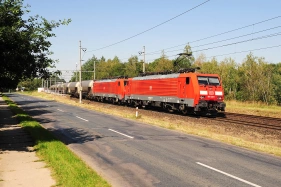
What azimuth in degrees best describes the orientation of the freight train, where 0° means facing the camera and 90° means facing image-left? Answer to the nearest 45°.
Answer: approximately 315°

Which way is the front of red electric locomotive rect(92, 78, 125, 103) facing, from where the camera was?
facing the viewer and to the right of the viewer

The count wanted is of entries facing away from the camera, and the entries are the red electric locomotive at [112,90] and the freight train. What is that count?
0

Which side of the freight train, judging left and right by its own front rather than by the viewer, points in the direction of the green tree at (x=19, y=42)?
right
